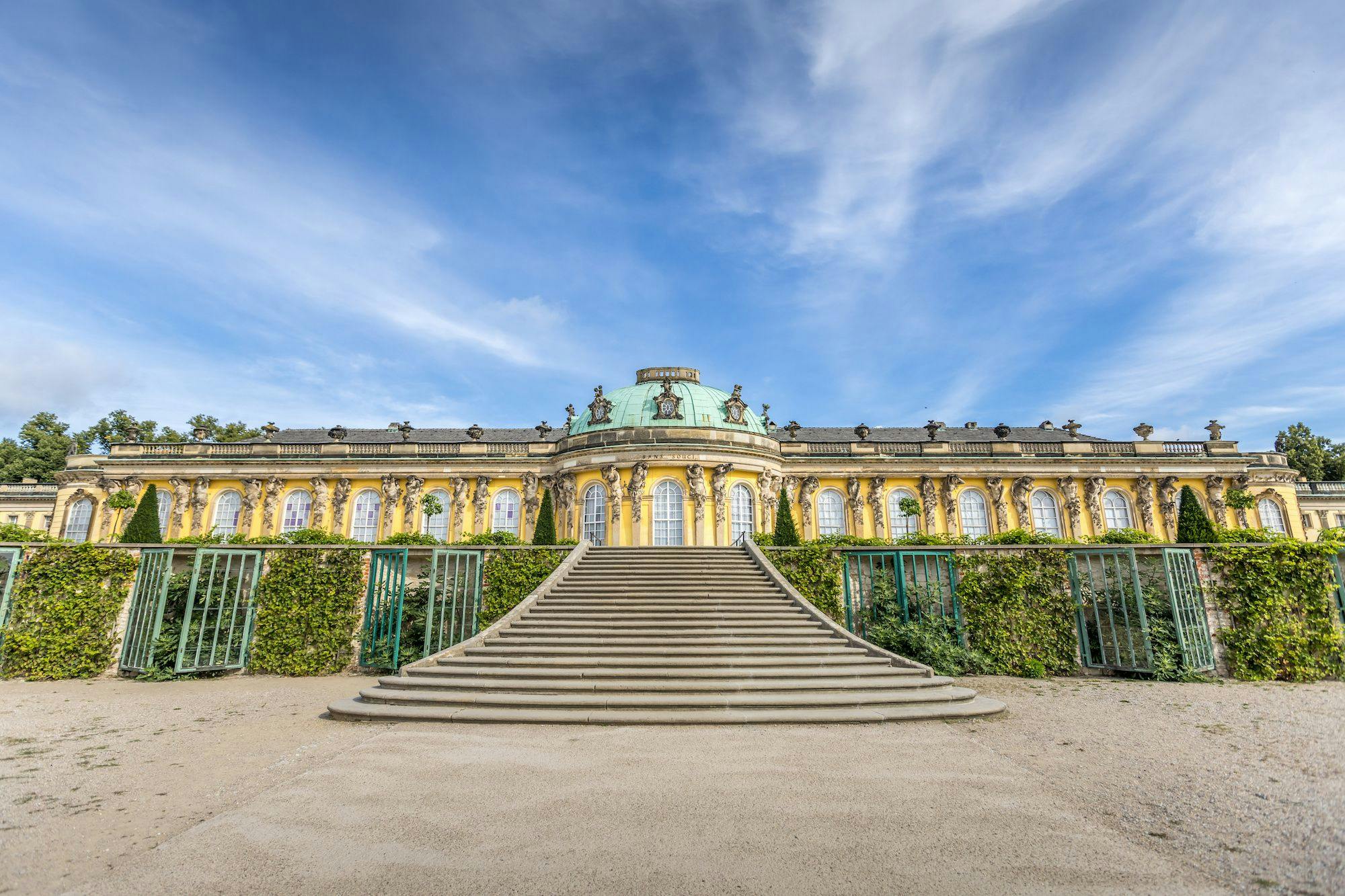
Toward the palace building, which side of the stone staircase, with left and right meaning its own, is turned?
back

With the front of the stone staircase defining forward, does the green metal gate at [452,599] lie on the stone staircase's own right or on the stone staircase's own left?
on the stone staircase's own right

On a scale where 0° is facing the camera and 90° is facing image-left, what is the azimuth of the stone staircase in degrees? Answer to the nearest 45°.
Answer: approximately 0°

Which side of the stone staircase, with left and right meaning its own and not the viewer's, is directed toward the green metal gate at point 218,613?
right

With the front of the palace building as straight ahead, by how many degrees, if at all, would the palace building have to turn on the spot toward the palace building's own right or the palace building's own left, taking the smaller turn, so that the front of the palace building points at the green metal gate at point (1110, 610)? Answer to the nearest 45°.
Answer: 0° — it already faces it

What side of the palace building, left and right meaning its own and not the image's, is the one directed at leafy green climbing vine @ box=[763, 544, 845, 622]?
front

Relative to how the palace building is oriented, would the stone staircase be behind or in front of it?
in front

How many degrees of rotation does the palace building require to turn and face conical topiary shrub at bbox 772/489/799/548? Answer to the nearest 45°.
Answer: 0° — it already faces it

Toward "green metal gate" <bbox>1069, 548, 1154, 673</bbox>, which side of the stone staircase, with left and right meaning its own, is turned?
left

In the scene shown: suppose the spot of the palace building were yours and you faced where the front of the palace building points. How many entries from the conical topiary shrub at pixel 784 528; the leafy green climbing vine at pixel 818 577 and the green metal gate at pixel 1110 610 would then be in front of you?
3

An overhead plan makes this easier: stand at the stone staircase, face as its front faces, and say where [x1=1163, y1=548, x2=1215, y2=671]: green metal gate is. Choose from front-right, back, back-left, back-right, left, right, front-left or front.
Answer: left
